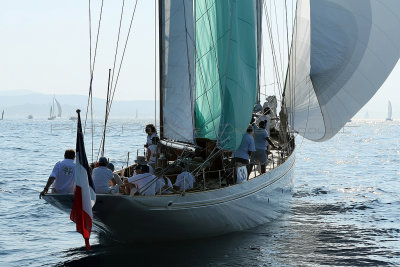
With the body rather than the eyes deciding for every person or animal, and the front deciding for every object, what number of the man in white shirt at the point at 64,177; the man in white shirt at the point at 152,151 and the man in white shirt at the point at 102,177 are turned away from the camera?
2

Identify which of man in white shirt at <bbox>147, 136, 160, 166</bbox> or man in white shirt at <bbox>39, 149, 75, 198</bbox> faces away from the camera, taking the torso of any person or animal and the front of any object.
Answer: man in white shirt at <bbox>39, 149, 75, 198</bbox>

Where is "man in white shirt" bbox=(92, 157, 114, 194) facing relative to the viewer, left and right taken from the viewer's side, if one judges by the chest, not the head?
facing away from the viewer

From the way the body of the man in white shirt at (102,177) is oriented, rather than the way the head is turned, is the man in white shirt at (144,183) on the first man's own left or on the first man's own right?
on the first man's own right

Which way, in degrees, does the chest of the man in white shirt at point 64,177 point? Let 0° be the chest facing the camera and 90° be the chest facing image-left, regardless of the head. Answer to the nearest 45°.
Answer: approximately 180°

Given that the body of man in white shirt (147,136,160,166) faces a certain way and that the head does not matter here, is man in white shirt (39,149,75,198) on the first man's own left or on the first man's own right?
on the first man's own right

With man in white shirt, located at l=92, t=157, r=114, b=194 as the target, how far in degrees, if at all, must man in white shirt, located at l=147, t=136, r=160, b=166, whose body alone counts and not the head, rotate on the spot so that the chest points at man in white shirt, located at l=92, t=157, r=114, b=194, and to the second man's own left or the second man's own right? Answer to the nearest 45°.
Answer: approximately 90° to the second man's own right
